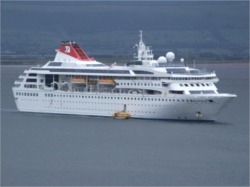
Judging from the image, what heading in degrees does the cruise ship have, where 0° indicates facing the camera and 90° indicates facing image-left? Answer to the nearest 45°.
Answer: approximately 315°
